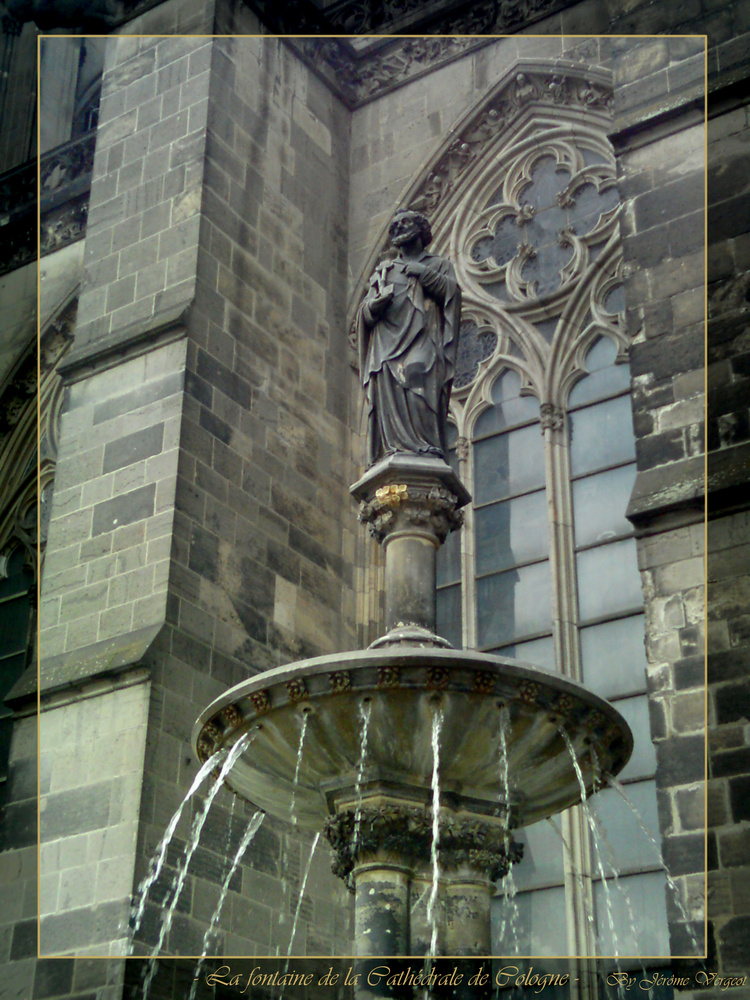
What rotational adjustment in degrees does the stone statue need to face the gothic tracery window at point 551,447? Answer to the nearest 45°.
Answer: approximately 180°

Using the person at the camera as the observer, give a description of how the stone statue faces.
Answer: facing the viewer
